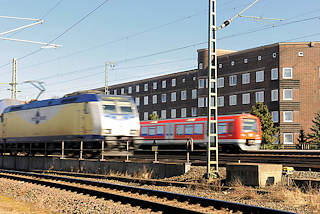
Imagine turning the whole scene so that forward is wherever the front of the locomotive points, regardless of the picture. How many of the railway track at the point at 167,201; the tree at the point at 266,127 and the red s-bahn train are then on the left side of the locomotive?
2

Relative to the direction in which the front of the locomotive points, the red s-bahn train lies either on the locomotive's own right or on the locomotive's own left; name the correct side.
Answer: on the locomotive's own left

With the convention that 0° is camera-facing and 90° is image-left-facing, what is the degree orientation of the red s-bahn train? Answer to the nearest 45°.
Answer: approximately 315°

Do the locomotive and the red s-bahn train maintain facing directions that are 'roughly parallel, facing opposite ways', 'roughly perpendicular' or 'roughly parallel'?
roughly parallel

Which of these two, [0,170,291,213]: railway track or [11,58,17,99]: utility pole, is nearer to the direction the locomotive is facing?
the railway track

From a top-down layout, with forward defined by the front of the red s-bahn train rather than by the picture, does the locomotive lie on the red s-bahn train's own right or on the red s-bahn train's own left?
on the red s-bahn train's own right

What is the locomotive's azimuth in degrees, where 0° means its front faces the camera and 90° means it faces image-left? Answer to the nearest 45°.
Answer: approximately 315°

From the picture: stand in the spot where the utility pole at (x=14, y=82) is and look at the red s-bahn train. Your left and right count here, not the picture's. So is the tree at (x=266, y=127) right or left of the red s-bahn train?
left

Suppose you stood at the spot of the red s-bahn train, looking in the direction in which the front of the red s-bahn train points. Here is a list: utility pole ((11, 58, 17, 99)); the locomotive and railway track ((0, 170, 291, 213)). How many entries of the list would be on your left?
0

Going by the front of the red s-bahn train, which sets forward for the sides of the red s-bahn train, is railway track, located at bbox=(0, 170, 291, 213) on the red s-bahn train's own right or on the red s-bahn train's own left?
on the red s-bahn train's own right

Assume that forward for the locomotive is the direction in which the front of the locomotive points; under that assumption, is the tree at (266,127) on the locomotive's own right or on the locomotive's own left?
on the locomotive's own left

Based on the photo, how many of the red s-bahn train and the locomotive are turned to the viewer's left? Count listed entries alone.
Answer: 0

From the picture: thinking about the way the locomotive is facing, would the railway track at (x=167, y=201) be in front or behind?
in front
